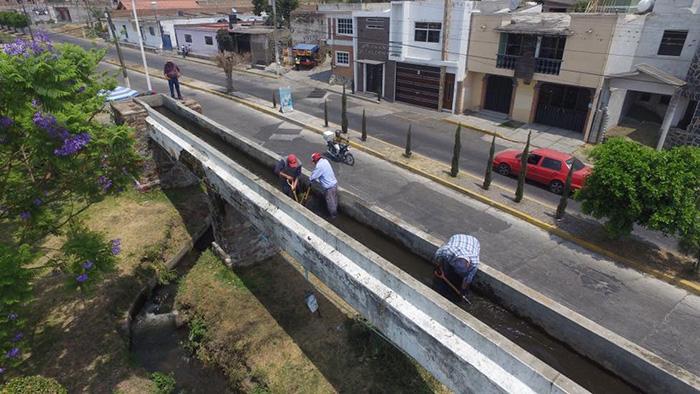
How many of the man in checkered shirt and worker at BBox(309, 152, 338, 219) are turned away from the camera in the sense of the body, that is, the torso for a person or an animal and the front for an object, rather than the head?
0

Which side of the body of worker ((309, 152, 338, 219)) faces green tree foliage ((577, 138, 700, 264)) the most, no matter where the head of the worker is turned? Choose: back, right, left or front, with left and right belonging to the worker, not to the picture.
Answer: back

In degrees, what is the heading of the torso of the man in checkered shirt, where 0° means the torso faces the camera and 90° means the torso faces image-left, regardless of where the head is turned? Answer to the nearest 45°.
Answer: approximately 45°

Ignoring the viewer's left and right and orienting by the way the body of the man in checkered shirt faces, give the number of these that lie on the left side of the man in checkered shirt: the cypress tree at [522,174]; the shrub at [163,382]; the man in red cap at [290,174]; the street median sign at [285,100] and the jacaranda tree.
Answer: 0

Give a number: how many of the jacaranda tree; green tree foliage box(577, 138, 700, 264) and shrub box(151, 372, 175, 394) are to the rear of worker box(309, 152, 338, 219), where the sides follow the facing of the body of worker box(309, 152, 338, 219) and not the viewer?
1

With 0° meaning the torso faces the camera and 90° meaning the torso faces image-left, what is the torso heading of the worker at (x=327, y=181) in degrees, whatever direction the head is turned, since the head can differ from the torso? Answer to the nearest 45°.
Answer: approximately 90°

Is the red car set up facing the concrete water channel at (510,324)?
no

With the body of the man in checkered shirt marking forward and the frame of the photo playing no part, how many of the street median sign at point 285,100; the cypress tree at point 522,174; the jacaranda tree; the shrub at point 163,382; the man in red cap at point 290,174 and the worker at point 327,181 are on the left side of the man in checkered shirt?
0

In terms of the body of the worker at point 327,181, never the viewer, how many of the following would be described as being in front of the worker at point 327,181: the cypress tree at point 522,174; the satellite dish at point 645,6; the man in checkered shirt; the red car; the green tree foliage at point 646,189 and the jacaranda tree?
1

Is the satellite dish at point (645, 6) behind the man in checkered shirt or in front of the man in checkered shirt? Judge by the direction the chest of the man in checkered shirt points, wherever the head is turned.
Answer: behind
